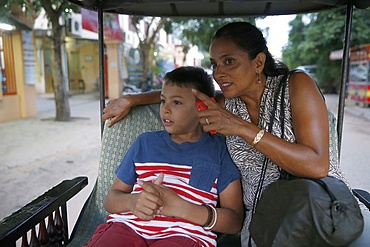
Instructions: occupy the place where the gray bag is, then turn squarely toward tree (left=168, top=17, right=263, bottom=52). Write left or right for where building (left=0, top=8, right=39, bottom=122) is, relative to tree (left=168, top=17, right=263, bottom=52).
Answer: left

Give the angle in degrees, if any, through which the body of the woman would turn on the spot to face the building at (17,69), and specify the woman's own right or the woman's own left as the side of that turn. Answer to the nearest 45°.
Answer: approximately 90° to the woman's own right

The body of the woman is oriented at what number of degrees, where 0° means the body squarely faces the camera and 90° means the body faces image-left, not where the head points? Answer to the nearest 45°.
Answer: approximately 45°

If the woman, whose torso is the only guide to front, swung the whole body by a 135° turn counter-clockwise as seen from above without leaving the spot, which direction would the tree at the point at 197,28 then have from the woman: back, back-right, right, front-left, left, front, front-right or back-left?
left
